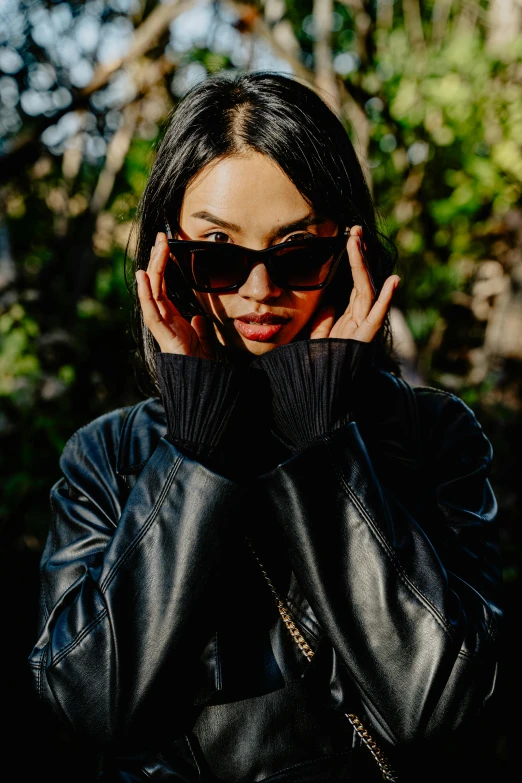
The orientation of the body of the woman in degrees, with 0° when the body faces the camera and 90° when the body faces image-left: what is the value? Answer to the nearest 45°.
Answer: approximately 0°
